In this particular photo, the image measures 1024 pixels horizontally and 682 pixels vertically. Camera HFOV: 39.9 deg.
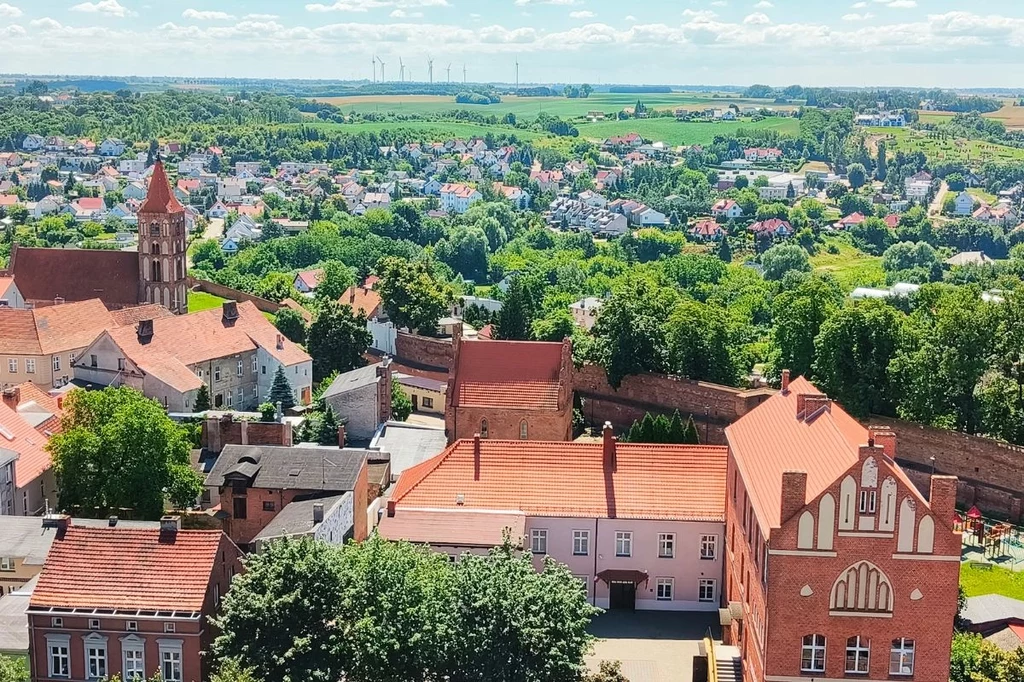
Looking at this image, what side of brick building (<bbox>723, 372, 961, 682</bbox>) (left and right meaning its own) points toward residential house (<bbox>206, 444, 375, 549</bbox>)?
right

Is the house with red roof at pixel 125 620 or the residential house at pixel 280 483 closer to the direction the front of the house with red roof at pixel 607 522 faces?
the house with red roof

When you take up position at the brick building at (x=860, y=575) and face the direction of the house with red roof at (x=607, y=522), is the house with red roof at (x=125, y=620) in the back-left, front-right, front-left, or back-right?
front-left

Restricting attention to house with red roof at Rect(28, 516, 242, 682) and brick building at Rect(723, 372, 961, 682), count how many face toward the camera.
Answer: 2

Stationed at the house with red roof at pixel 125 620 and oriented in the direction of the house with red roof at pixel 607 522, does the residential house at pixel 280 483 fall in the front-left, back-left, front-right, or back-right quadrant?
front-left

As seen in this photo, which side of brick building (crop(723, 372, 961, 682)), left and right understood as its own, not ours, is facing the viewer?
front

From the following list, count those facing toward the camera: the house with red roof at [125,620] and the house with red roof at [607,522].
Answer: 2

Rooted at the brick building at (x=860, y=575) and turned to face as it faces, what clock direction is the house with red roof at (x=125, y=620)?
The house with red roof is roughly at 3 o'clock from the brick building.

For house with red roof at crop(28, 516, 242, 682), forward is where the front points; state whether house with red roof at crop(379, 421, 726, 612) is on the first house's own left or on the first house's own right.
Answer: on the first house's own left

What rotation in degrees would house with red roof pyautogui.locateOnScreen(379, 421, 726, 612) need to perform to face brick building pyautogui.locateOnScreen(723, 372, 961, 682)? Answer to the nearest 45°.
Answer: approximately 45° to its left

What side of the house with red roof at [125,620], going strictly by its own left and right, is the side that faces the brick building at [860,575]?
left

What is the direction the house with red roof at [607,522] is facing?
toward the camera

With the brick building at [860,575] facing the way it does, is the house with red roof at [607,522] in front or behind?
behind

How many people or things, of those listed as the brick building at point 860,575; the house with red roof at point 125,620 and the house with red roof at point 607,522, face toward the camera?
3

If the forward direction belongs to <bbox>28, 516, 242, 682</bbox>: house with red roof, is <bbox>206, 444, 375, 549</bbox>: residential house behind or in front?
behind
